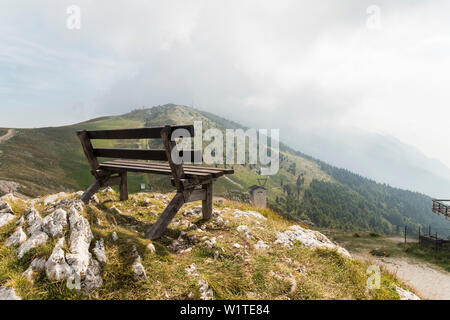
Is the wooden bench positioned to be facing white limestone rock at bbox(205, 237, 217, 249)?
no

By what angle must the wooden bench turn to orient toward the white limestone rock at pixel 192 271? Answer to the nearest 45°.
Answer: approximately 135° to its right

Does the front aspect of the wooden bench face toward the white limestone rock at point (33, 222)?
no

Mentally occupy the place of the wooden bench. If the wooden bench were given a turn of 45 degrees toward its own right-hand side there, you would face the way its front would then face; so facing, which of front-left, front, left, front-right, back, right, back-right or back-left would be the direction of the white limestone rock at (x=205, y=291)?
right

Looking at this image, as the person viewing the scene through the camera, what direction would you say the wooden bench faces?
facing away from the viewer and to the right of the viewer

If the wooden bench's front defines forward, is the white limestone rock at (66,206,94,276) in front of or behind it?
behind

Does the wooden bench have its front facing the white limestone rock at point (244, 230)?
no

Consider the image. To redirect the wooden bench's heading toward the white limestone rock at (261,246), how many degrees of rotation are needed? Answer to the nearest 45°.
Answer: approximately 90° to its right

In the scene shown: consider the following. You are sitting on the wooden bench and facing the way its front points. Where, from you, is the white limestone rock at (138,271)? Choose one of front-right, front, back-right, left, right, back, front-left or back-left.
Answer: back-right

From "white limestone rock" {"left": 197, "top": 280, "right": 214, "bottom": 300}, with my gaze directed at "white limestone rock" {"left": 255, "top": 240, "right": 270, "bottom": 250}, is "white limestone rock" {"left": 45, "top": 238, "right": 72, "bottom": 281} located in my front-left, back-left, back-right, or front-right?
back-left

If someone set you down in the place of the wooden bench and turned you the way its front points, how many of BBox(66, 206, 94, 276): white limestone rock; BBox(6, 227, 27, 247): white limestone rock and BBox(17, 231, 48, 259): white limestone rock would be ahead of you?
0

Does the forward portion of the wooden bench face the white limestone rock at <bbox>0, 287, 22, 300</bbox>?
no

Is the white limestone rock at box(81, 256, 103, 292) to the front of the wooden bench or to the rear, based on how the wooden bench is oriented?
to the rear

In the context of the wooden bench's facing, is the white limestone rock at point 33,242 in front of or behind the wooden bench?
behind
